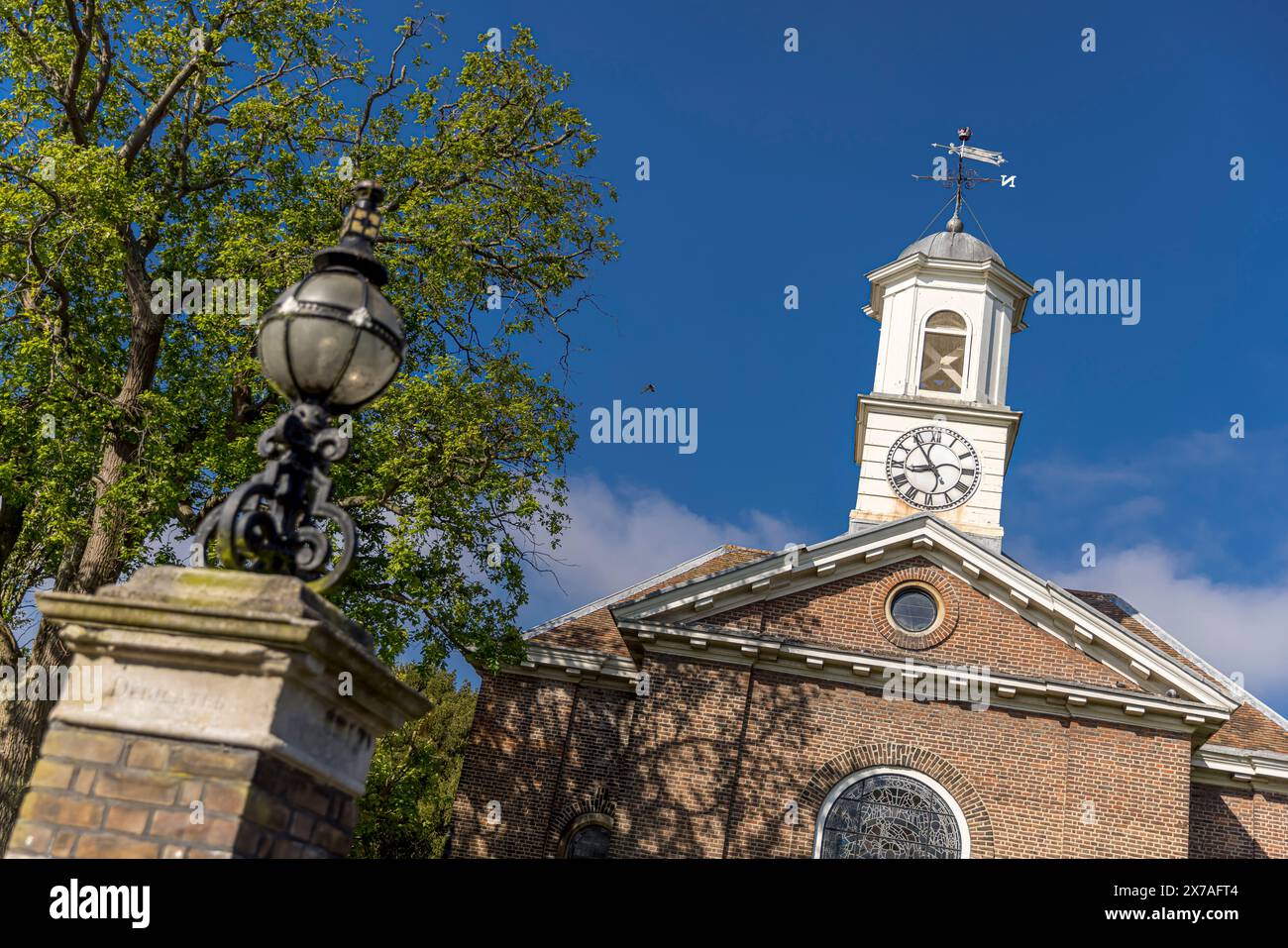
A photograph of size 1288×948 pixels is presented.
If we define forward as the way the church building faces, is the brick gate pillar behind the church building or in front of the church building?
in front

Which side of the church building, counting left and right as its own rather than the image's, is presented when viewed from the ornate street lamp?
front

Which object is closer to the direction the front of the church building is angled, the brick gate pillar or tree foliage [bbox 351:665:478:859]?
the brick gate pillar

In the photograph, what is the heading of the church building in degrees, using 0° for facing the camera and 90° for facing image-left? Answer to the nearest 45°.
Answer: approximately 0°

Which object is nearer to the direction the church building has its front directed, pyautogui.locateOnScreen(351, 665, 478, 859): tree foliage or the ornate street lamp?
the ornate street lamp

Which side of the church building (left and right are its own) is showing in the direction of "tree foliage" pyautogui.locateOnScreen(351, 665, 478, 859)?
right
